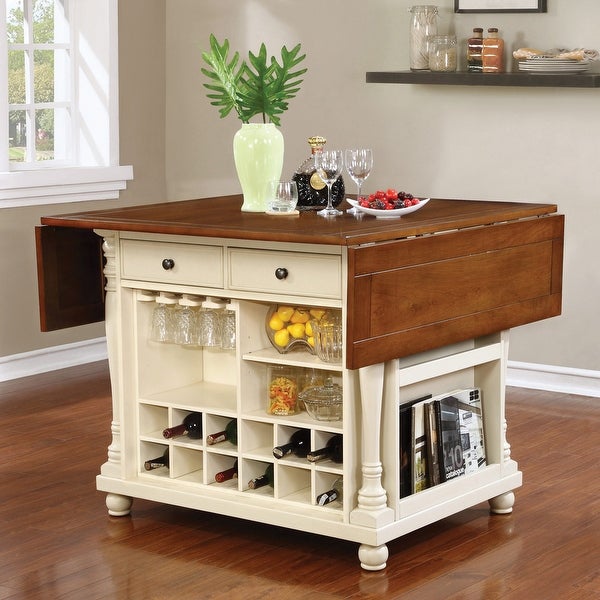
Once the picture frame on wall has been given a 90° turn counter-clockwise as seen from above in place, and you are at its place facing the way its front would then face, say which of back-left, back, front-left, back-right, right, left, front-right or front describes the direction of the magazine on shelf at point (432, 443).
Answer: right

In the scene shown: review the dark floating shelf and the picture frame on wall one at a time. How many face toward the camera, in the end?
2

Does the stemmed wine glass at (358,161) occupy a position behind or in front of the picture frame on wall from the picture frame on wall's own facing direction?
in front

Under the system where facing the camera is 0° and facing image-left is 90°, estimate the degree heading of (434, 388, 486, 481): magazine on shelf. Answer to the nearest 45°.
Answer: approximately 315°

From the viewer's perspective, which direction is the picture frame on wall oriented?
toward the camera

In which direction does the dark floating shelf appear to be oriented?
toward the camera

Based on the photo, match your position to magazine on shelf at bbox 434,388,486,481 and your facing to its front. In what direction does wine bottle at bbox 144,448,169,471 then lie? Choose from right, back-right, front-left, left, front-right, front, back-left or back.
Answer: back-right

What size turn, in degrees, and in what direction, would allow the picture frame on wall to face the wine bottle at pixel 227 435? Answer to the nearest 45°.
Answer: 0° — it already faces it

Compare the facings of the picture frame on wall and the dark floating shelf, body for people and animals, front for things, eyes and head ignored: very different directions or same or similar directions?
same or similar directions
